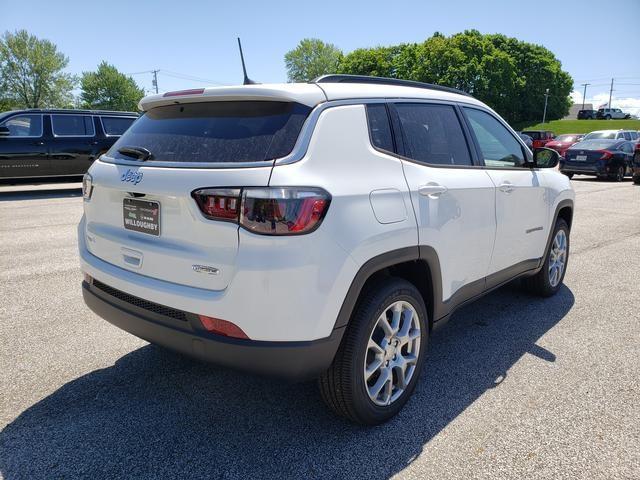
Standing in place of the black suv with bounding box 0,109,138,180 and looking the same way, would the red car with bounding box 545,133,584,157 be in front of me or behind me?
behind

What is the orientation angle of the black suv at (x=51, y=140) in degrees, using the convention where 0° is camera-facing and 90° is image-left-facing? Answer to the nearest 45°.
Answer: approximately 90°

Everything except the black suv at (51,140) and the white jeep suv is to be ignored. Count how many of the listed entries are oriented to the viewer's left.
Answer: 1

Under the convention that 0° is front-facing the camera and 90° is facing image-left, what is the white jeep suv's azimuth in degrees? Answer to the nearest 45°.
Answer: approximately 225°

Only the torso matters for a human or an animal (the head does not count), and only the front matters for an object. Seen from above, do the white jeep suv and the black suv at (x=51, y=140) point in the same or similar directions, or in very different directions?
very different directions

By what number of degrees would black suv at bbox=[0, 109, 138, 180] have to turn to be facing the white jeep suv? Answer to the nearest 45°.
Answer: approximately 90° to its left

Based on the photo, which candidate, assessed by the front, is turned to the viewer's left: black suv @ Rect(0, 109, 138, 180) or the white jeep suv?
the black suv

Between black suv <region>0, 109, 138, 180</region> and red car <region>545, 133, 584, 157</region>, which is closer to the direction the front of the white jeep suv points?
the red car

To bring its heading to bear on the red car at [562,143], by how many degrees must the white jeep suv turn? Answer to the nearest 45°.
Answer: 0° — it already faces it

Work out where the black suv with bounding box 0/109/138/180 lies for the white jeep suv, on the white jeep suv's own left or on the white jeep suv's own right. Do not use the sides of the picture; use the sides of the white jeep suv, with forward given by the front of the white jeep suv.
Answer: on the white jeep suv's own left
